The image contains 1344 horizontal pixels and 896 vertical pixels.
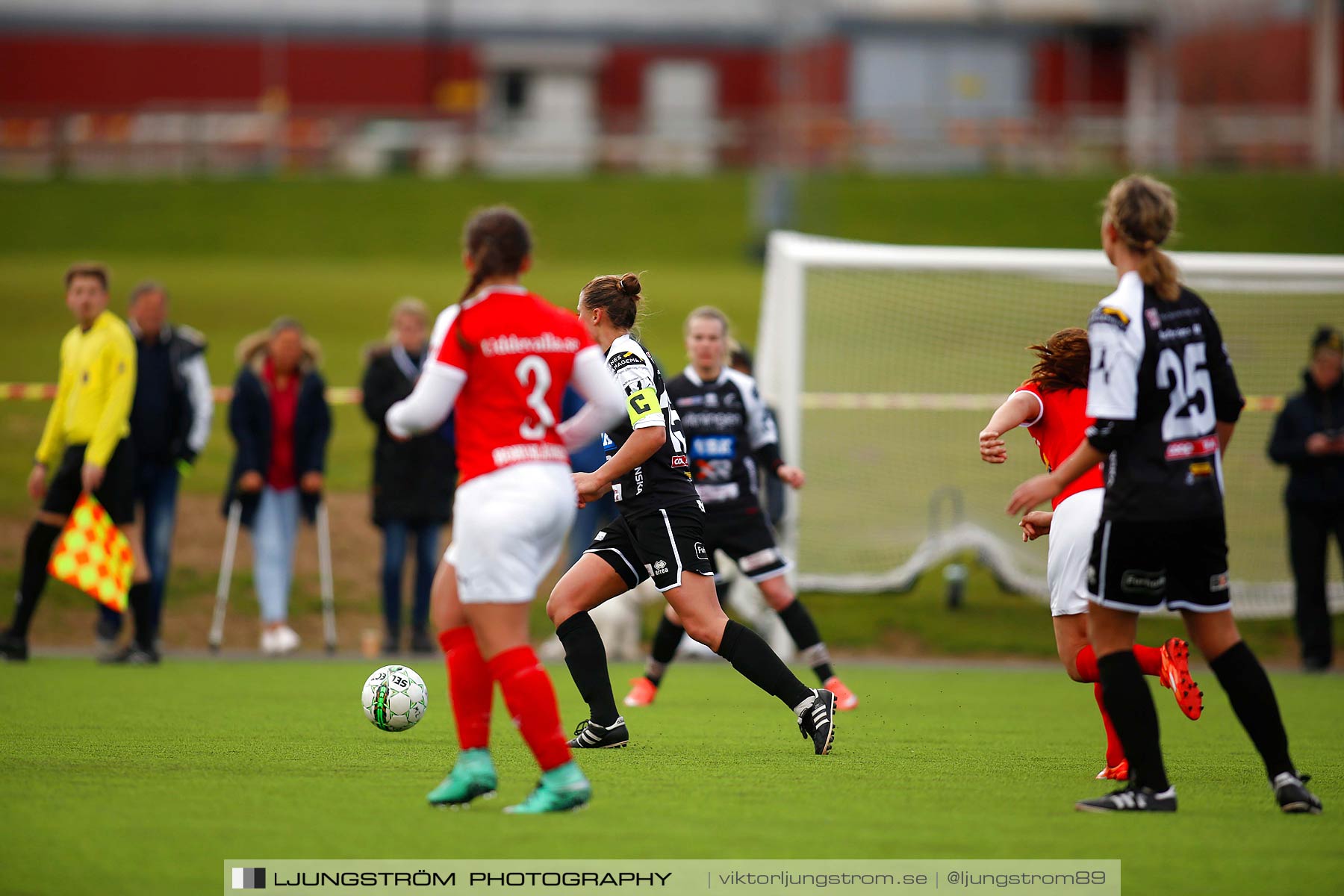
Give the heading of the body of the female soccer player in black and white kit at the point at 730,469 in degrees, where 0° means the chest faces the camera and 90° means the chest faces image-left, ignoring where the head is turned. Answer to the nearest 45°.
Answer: approximately 0°

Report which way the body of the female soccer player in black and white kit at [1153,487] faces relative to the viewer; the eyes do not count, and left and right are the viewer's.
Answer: facing away from the viewer and to the left of the viewer

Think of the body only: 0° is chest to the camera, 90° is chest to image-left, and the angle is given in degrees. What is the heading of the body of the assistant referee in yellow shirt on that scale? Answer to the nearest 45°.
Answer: approximately 45°

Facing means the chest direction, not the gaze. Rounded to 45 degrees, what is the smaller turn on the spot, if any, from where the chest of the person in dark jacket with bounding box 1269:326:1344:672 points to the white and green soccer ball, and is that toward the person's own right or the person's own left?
approximately 45° to the person's own right
